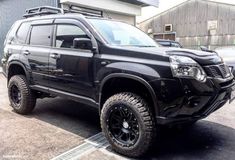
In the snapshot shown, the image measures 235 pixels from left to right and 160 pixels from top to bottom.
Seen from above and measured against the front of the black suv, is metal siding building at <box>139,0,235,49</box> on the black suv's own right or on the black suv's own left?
on the black suv's own left

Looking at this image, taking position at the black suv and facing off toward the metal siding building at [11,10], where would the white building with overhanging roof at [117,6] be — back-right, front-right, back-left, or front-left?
front-right

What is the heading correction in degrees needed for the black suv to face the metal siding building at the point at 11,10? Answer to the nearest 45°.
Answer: approximately 180°

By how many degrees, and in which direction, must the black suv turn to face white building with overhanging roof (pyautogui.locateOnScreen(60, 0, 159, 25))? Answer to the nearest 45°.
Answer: approximately 135° to its left

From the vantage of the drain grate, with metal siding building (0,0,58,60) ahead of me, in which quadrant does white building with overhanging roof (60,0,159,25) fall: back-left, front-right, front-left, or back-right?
front-right

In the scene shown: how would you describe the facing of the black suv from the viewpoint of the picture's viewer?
facing the viewer and to the right of the viewer

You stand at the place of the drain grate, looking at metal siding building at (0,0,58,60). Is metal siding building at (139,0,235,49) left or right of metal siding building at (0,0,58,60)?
right
